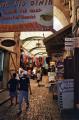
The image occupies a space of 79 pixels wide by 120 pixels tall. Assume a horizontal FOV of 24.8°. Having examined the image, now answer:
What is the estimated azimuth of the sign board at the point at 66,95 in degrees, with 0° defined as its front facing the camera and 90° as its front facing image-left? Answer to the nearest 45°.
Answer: approximately 0°

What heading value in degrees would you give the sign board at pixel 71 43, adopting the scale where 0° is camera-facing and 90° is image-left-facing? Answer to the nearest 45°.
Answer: approximately 0°

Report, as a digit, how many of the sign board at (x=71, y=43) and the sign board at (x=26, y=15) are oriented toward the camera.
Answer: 2
